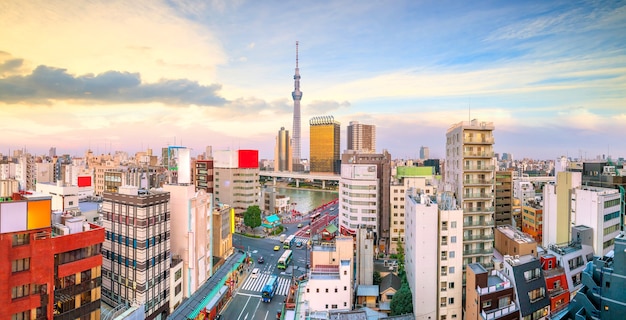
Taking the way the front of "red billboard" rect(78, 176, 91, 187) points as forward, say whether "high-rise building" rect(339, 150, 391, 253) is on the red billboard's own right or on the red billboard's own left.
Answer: on the red billboard's own left

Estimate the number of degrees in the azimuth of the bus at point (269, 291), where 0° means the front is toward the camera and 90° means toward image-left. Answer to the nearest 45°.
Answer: approximately 45°

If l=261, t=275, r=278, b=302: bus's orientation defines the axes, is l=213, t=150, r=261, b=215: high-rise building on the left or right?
on its right

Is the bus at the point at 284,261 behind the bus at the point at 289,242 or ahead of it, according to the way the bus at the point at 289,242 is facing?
ahead

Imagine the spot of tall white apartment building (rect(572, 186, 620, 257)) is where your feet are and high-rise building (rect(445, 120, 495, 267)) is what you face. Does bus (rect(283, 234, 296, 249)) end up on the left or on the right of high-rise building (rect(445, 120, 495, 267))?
right

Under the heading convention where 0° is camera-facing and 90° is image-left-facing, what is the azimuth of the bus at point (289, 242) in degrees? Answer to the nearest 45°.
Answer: approximately 45°

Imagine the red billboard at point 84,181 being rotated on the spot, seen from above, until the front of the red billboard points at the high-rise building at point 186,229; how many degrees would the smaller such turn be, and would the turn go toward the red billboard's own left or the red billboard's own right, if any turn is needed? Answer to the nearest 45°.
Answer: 0° — it already faces it

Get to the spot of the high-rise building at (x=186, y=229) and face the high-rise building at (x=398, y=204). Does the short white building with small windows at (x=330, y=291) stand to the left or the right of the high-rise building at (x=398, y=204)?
right

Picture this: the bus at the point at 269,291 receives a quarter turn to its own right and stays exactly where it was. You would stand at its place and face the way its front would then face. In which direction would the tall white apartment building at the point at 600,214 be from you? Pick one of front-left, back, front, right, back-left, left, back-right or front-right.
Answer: back-right

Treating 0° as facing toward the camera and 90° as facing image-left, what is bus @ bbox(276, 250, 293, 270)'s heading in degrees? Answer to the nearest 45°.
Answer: approximately 45°

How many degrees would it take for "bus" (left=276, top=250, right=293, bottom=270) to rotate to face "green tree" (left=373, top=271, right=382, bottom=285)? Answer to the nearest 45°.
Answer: approximately 90° to its left

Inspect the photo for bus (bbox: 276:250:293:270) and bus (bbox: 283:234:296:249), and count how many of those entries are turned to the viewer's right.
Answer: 0
